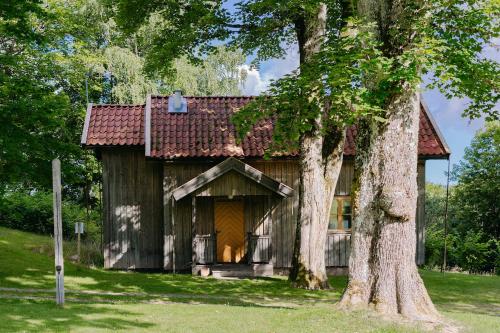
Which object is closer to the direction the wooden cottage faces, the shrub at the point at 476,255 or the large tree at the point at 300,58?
the large tree

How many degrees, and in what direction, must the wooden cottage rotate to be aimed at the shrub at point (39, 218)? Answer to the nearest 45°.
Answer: approximately 135° to its right

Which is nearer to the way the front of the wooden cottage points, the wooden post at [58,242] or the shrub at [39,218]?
the wooden post

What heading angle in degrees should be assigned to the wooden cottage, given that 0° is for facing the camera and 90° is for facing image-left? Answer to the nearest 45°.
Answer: approximately 0°

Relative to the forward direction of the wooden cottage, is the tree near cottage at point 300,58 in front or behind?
in front

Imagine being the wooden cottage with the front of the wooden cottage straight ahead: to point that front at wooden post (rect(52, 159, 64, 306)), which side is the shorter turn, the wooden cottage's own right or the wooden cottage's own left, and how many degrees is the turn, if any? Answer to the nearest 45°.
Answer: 0° — it already faces it

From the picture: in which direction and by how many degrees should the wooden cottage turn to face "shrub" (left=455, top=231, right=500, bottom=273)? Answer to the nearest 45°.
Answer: approximately 135° to its left
